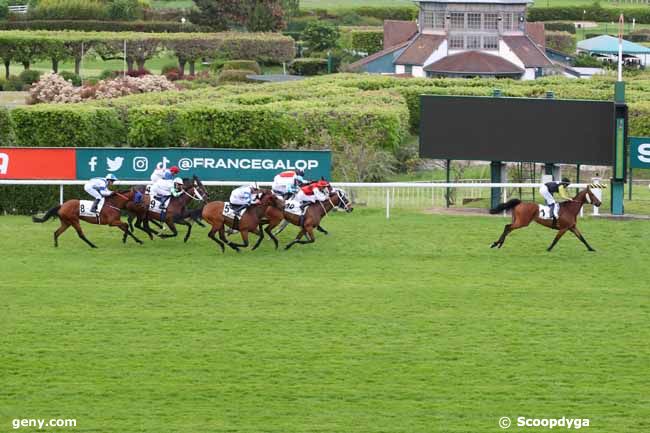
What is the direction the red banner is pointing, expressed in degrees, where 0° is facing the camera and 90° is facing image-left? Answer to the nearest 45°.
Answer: approximately 0°

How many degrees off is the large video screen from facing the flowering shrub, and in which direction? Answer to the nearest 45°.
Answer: approximately 135° to its right

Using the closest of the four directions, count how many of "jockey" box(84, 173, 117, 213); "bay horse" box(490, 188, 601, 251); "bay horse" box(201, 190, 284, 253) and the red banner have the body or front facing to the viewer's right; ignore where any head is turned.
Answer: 3

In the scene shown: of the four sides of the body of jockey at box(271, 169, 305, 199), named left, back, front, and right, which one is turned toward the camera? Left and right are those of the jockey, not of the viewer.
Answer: right

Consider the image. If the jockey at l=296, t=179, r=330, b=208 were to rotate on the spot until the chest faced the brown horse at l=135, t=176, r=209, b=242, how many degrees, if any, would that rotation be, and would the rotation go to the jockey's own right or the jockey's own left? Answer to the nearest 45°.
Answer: approximately 180°

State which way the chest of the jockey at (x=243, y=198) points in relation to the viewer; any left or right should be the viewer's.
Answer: facing to the right of the viewer

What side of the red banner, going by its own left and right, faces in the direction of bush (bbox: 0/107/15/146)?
back

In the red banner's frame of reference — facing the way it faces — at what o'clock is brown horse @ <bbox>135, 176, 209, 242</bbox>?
The brown horse is roughly at 11 o'clock from the red banner.

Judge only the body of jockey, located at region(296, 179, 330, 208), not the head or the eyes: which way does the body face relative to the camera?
to the viewer's right

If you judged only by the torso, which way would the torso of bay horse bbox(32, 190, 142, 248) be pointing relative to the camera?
to the viewer's right

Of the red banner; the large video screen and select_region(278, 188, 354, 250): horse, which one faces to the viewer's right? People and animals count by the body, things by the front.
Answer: the horse

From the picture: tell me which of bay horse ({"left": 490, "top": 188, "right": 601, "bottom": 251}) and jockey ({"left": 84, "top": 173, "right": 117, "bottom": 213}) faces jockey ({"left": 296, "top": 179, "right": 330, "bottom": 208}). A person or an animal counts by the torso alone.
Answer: jockey ({"left": 84, "top": 173, "right": 117, "bottom": 213})

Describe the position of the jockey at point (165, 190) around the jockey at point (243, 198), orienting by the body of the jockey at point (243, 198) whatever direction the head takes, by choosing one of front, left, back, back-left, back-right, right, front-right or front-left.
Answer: back-left

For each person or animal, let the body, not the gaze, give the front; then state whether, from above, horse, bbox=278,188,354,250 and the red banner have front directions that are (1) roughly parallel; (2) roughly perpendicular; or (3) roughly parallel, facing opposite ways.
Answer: roughly perpendicular

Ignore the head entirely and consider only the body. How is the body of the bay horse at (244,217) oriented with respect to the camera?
to the viewer's right

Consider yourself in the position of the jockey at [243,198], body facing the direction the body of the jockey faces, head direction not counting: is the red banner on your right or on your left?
on your left

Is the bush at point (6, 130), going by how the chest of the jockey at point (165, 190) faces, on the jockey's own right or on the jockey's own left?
on the jockey's own left

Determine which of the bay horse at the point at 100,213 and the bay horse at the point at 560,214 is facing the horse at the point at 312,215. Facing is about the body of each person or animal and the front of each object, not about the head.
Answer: the bay horse at the point at 100,213
